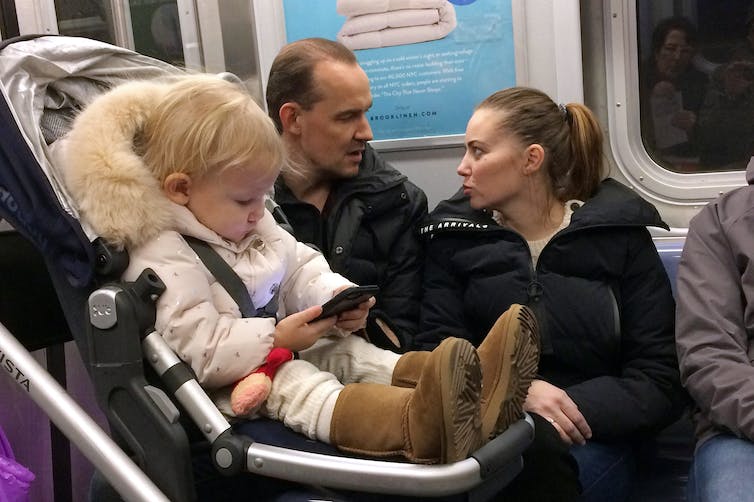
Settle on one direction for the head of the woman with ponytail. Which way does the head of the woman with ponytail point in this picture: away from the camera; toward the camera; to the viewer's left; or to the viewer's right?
to the viewer's left

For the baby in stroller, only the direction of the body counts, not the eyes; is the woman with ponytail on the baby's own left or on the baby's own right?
on the baby's own left

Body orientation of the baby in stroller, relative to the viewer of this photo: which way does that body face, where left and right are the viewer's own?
facing the viewer and to the right of the viewer
